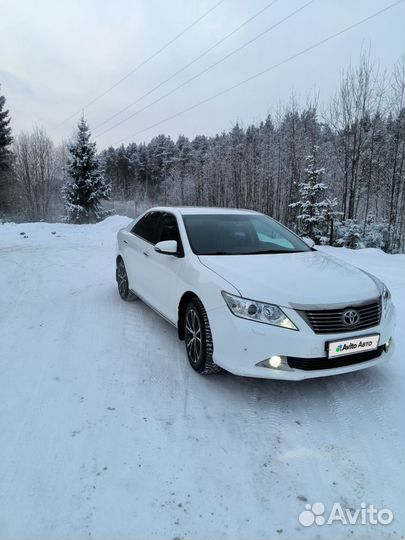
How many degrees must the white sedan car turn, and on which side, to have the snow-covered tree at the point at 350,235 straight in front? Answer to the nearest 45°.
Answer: approximately 135° to its left

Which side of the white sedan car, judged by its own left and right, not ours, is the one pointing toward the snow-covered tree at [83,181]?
back

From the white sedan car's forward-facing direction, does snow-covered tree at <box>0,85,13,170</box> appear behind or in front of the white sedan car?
behind

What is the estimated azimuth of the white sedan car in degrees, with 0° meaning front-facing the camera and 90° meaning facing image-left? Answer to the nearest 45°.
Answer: approximately 315°

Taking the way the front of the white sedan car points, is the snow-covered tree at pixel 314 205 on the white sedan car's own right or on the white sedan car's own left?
on the white sedan car's own left
